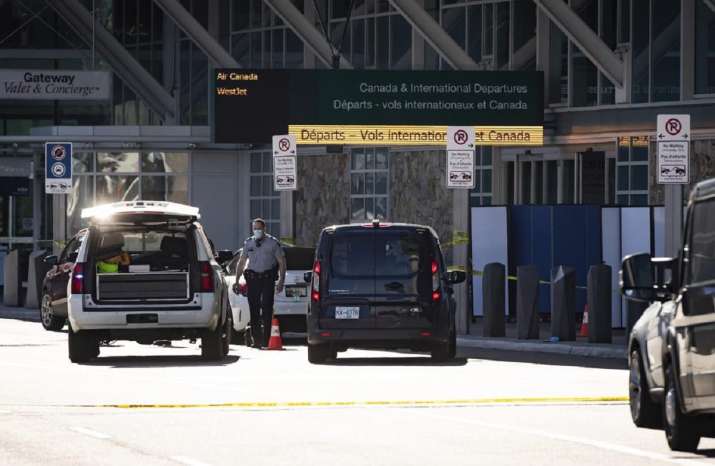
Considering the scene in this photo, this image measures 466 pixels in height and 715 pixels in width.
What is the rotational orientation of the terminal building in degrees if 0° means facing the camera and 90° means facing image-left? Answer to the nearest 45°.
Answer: approximately 0°

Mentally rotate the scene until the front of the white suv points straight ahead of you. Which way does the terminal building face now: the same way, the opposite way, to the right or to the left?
the opposite way

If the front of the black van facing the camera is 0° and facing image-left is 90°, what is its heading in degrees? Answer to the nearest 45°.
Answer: approximately 180°

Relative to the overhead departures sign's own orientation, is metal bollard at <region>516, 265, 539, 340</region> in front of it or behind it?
in front

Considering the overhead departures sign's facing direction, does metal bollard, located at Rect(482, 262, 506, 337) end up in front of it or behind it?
in front

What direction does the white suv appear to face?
away from the camera

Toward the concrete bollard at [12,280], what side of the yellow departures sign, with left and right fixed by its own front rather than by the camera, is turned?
right

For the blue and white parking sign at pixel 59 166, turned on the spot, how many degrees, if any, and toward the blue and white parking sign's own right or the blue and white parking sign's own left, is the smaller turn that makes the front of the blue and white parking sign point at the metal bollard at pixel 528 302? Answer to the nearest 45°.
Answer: approximately 45° to the blue and white parking sign's own left

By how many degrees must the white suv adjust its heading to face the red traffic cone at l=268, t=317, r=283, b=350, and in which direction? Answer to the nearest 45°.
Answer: approximately 45° to its right

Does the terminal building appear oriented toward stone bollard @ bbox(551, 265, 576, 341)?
yes

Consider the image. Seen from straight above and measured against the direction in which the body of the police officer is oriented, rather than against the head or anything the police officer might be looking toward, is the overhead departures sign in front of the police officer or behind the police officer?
behind
